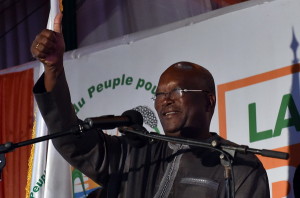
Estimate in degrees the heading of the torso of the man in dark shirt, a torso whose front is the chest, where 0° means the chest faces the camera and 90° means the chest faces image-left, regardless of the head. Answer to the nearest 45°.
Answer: approximately 45°

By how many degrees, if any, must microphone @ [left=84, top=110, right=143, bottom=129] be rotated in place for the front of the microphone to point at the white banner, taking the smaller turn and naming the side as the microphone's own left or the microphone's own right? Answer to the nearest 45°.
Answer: approximately 45° to the microphone's own left

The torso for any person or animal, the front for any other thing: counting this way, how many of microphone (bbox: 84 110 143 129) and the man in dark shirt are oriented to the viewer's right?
1

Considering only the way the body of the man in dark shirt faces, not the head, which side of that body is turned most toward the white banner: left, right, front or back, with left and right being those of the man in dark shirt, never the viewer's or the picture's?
back

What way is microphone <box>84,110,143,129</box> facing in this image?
to the viewer's right

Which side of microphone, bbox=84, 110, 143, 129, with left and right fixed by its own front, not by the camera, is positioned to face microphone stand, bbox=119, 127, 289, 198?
front
